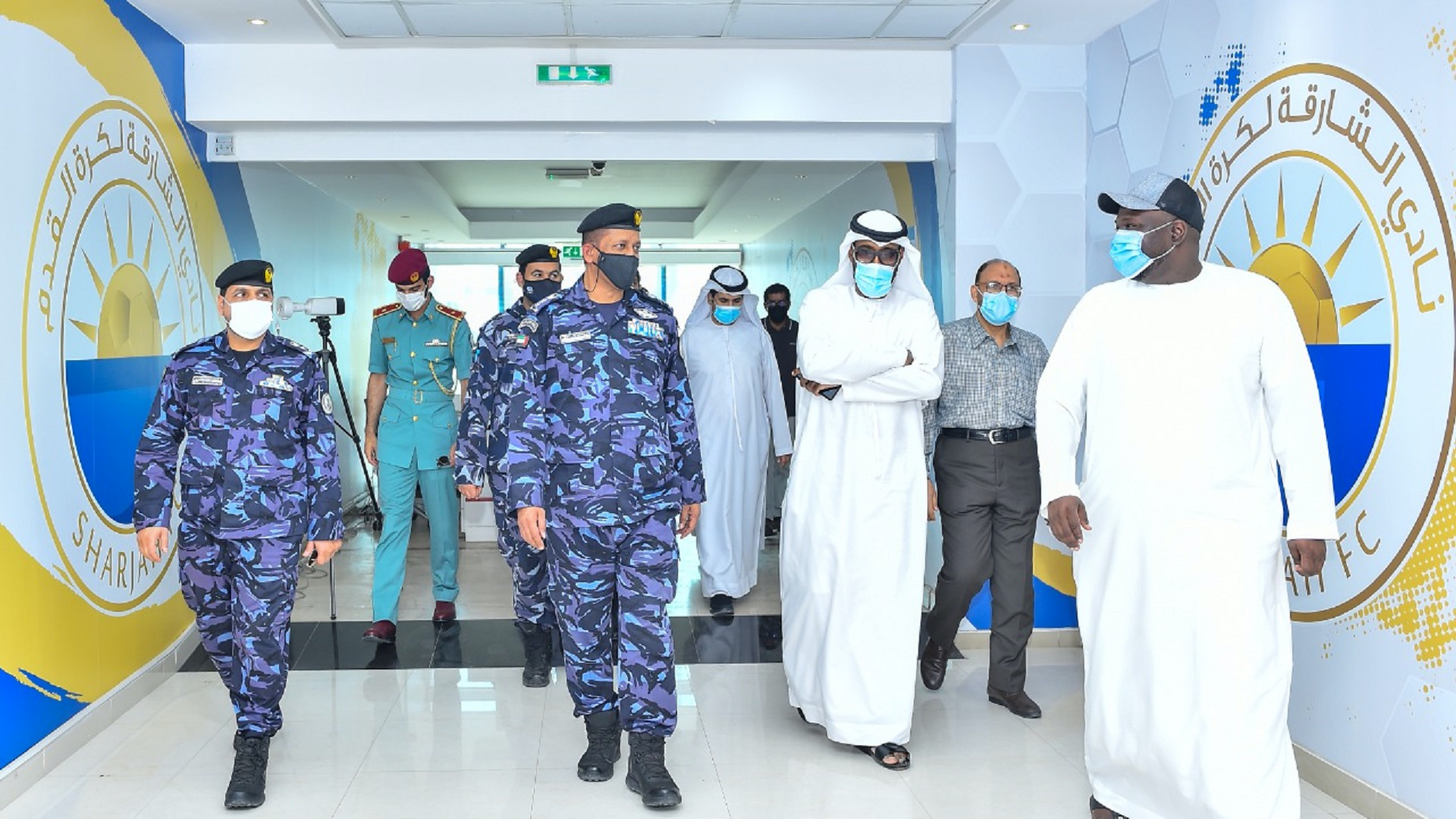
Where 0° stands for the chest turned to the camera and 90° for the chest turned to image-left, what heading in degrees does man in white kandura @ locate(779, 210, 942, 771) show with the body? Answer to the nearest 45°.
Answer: approximately 0°
